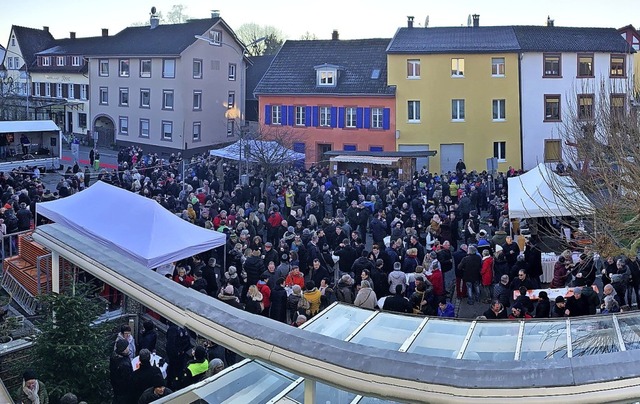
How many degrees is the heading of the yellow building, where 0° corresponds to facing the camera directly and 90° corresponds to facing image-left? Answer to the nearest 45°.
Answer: approximately 0°

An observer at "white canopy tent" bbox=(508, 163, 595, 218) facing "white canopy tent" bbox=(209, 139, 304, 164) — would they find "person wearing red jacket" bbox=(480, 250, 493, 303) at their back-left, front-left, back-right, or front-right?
back-left

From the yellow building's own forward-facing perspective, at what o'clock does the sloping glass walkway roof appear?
The sloping glass walkway roof is roughly at 12 o'clock from the yellow building.

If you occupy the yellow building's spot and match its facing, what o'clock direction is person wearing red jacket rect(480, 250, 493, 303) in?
The person wearing red jacket is roughly at 12 o'clock from the yellow building.

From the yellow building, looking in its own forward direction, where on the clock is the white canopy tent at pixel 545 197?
The white canopy tent is roughly at 12 o'clock from the yellow building.

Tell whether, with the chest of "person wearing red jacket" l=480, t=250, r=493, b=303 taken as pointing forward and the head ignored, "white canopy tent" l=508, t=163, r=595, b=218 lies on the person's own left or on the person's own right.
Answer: on the person's own right

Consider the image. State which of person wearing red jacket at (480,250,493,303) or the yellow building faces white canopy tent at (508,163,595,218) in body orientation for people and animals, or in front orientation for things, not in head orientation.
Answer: the yellow building
